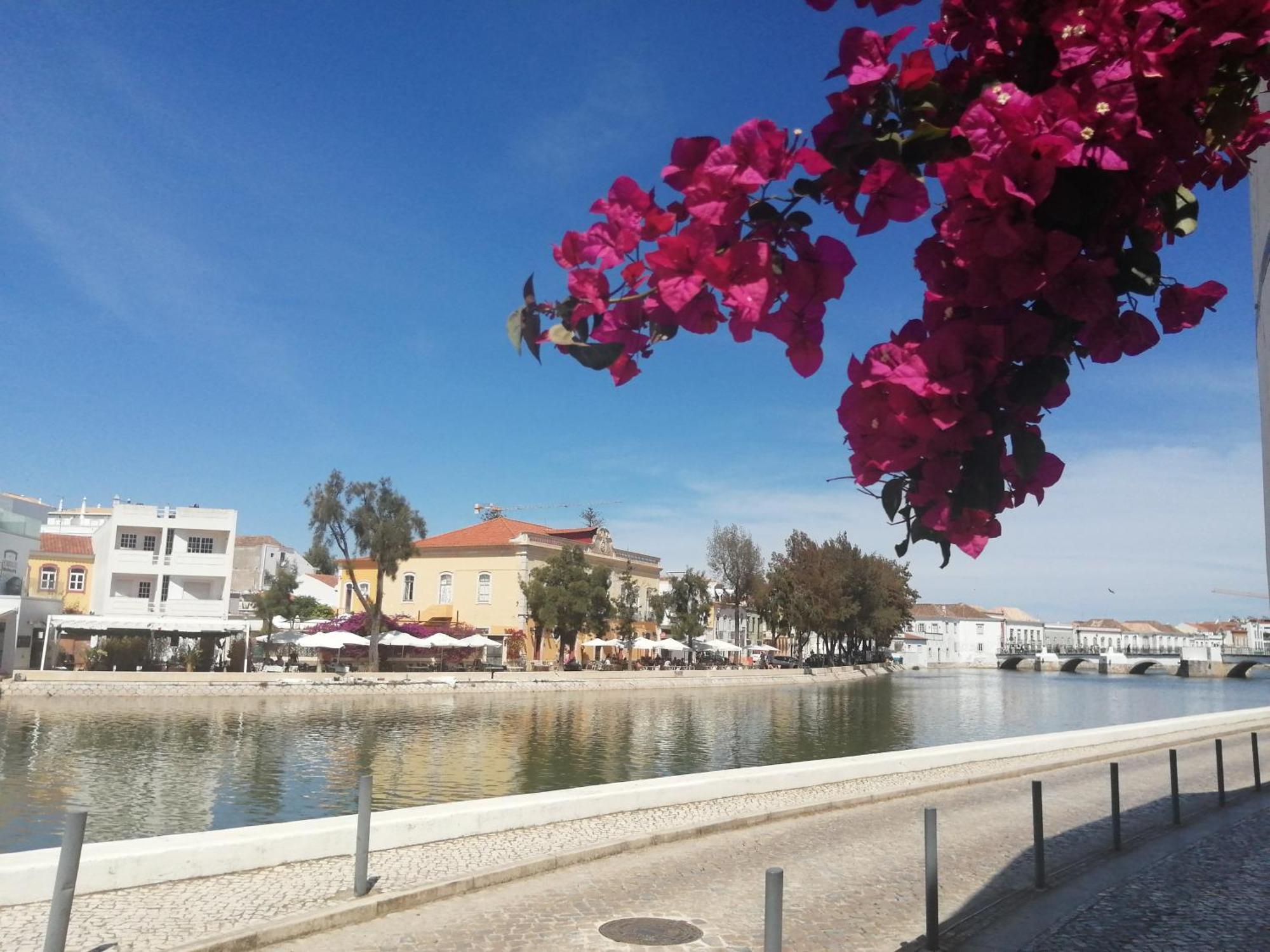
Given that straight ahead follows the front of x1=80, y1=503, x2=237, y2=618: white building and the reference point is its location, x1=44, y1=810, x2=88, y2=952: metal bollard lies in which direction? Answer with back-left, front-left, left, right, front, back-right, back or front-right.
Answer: front

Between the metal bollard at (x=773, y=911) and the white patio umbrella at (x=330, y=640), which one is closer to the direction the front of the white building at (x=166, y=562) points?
the metal bollard

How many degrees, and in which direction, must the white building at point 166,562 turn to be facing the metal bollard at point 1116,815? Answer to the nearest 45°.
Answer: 0° — it already faces it

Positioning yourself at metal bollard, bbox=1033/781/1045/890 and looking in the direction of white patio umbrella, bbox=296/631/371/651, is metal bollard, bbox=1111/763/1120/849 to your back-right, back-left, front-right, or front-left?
front-right

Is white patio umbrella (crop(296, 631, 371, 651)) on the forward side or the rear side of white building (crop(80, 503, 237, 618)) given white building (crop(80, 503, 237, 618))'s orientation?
on the forward side

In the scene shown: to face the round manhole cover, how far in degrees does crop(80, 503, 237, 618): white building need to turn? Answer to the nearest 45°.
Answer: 0° — it already faces it

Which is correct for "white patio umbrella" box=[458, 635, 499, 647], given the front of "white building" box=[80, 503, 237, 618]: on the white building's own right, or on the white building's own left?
on the white building's own left

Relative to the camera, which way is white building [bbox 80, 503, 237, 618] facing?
toward the camera

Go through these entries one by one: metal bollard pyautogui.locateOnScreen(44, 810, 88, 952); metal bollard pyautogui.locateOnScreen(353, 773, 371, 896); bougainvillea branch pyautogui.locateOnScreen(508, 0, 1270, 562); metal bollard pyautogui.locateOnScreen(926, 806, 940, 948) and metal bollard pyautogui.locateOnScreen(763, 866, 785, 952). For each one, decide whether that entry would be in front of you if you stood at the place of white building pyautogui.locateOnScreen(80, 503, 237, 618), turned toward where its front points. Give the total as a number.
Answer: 5

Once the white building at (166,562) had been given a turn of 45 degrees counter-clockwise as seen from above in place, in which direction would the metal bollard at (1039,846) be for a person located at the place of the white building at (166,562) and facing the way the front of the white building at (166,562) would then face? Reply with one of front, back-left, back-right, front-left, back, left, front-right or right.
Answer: front-right

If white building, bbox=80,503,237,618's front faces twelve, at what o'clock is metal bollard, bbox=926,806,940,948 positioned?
The metal bollard is roughly at 12 o'clock from the white building.

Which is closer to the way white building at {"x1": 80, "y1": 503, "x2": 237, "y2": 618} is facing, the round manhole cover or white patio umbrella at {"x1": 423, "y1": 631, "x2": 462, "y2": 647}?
the round manhole cover

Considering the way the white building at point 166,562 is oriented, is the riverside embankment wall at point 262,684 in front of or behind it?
in front

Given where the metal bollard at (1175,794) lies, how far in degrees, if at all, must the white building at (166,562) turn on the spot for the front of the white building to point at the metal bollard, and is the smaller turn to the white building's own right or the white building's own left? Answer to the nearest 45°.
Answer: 0° — it already faces it

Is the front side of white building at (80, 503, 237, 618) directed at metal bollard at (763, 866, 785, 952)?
yes

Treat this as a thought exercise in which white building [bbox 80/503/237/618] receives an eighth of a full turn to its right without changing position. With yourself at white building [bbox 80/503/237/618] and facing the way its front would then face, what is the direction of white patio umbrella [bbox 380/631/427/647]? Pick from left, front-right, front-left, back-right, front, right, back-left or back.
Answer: left
